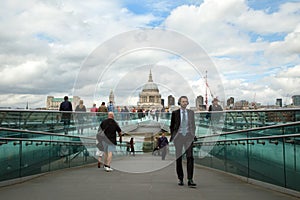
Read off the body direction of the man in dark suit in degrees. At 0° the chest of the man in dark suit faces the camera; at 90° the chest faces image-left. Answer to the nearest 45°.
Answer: approximately 0°
